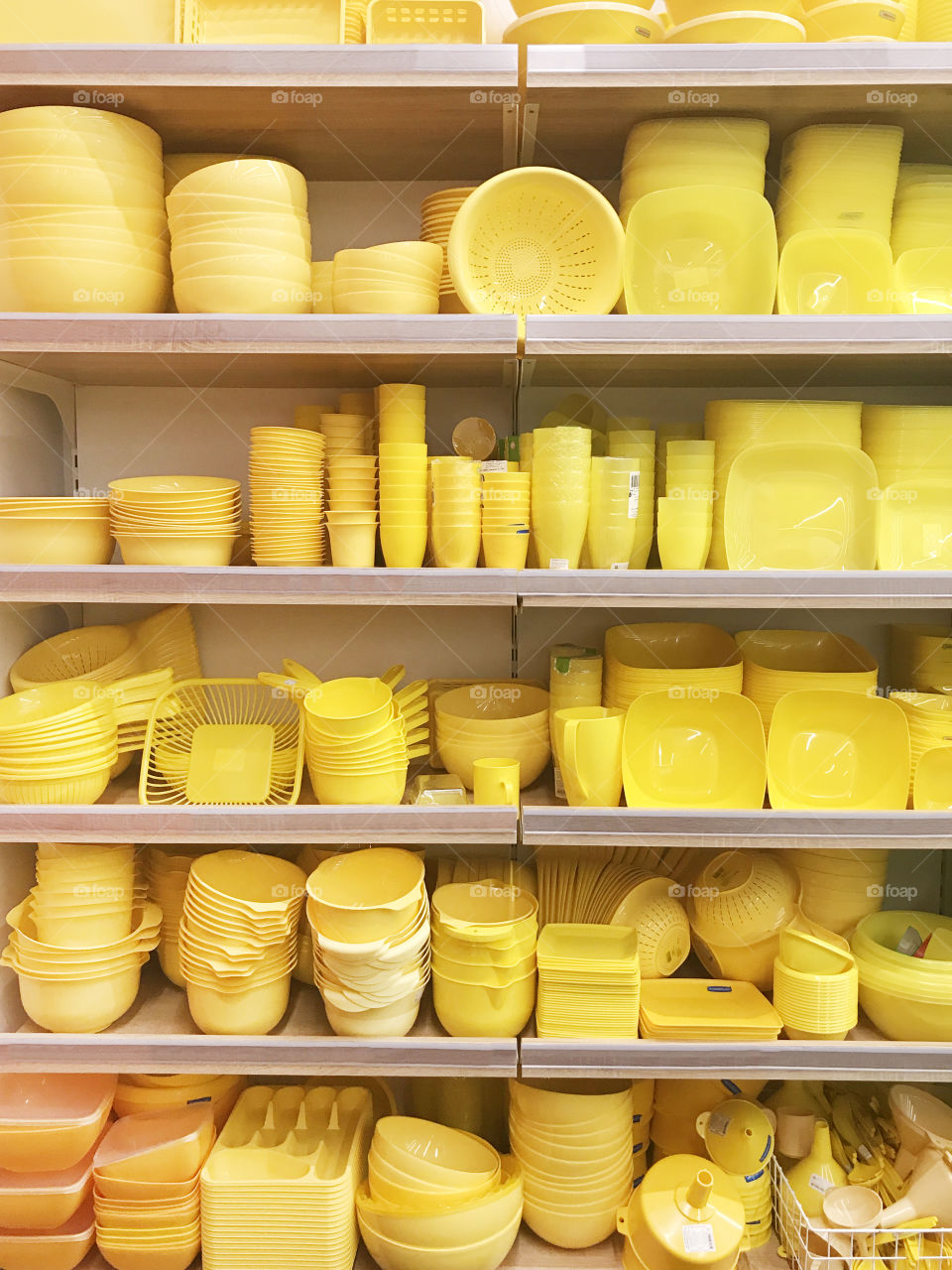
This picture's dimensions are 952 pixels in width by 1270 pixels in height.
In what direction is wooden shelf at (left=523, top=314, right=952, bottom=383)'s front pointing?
toward the camera

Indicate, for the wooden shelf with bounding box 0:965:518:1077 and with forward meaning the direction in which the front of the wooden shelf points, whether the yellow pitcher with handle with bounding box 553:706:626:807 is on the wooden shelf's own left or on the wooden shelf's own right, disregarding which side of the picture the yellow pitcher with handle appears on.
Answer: on the wooden shelf's own left

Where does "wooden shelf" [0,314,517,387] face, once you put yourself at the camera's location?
facing the viewer

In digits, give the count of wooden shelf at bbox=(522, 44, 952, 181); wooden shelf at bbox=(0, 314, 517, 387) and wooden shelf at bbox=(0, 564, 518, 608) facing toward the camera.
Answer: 3

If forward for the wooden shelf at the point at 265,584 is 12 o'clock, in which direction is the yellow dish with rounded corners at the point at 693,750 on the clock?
The yellow dish with rounded corners is roughly at 9 o'clock from the wooden shelf.

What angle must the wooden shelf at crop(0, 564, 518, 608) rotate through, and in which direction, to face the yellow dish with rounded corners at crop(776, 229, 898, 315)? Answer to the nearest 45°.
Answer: approximately 90° to its left

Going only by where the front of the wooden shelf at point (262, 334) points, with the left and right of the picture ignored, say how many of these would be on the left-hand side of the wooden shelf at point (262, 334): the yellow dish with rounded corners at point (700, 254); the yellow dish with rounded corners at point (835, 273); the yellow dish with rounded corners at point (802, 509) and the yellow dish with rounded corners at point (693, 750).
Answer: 4

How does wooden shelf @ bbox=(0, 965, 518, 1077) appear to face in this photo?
toward the camera
